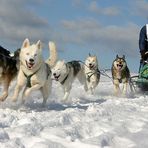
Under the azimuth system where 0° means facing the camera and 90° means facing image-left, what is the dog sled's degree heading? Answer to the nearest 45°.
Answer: approximately 45°

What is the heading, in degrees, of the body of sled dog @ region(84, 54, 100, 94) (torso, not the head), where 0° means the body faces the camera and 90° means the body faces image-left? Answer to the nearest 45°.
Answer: approximately 0°

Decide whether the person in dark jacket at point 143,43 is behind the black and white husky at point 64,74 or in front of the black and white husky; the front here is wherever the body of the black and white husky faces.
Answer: behind

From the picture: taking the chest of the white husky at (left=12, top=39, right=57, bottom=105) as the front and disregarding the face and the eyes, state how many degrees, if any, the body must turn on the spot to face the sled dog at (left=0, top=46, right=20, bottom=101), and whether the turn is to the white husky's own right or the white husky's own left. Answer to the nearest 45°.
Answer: approximately 45° to the white husky's own right

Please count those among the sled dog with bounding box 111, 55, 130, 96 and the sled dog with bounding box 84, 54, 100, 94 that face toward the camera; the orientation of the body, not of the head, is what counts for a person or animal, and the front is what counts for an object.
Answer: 2
